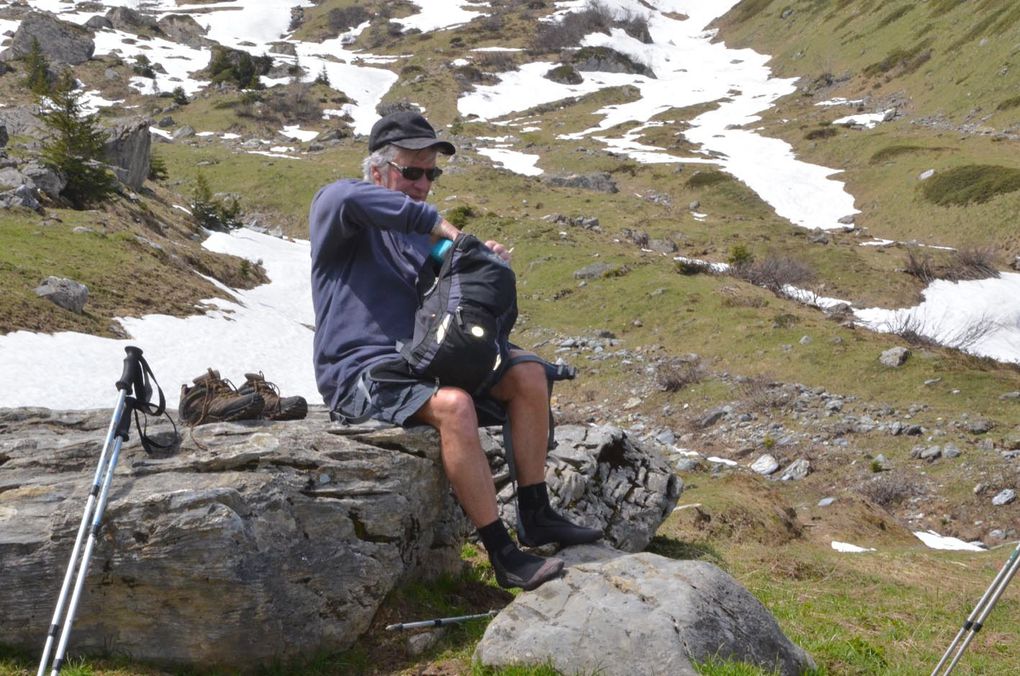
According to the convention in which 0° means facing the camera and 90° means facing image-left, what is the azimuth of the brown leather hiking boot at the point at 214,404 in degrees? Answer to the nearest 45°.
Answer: approximately 270°

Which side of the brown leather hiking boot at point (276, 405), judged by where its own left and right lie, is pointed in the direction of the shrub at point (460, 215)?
left

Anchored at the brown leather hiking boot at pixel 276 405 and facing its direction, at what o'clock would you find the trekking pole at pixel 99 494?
The trekking pole is roughly at 4 o'clock from the brown leather hiking boot.

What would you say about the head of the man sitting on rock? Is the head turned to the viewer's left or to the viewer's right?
to the viewer's right

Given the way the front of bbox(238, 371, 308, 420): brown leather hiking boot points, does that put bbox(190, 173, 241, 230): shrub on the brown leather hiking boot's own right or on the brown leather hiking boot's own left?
on the brown leather hiking boot's own left

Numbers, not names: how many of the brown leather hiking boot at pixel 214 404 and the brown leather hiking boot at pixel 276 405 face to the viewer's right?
2

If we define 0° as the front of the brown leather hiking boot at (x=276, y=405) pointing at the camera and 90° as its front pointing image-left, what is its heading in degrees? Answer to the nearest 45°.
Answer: approximately 270°

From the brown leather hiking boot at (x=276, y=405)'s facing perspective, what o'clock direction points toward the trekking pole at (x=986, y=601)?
The trekking pole is roughly at 1 o'clock from the brown leather hiking boot.
